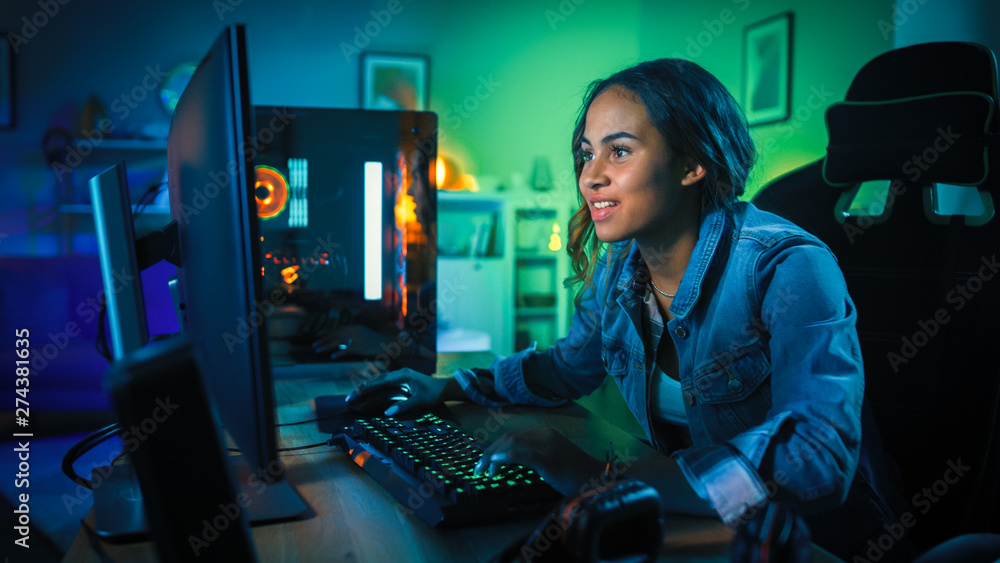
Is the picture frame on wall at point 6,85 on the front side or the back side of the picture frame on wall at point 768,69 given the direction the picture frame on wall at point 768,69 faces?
on the front side

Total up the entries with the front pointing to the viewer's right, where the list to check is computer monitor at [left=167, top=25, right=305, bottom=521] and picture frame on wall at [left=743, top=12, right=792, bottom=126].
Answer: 1

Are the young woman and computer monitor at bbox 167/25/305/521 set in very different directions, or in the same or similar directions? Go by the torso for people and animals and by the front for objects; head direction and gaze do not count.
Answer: very different directions

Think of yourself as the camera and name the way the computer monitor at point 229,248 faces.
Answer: facing to the right of the viewer

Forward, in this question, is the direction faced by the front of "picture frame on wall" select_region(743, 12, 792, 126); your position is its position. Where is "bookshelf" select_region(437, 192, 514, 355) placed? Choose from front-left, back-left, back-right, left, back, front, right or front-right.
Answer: front-right

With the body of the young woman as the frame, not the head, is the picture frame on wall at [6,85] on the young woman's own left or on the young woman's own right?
on the young woman's own right

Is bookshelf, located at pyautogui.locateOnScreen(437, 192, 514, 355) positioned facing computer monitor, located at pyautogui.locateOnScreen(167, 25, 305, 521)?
yes

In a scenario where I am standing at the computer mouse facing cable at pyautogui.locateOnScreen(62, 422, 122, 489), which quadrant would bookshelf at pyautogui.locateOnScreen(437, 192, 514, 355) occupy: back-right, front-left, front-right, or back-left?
back-right

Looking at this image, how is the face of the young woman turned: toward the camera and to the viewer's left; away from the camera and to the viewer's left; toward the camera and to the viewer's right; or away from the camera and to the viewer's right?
toward the camera and to the viewer's left

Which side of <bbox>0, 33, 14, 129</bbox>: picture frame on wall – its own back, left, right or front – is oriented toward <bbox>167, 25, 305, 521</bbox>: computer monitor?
front

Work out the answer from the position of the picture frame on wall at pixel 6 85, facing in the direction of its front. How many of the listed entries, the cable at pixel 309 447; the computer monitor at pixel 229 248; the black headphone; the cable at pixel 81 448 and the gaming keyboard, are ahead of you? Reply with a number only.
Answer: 5

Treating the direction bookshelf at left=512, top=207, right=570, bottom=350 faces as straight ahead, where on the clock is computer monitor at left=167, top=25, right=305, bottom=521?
The computer monitor is roughly at 12 o'clock from the bookshelf.

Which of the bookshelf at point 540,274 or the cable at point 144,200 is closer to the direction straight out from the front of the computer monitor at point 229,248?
the bookshelf
